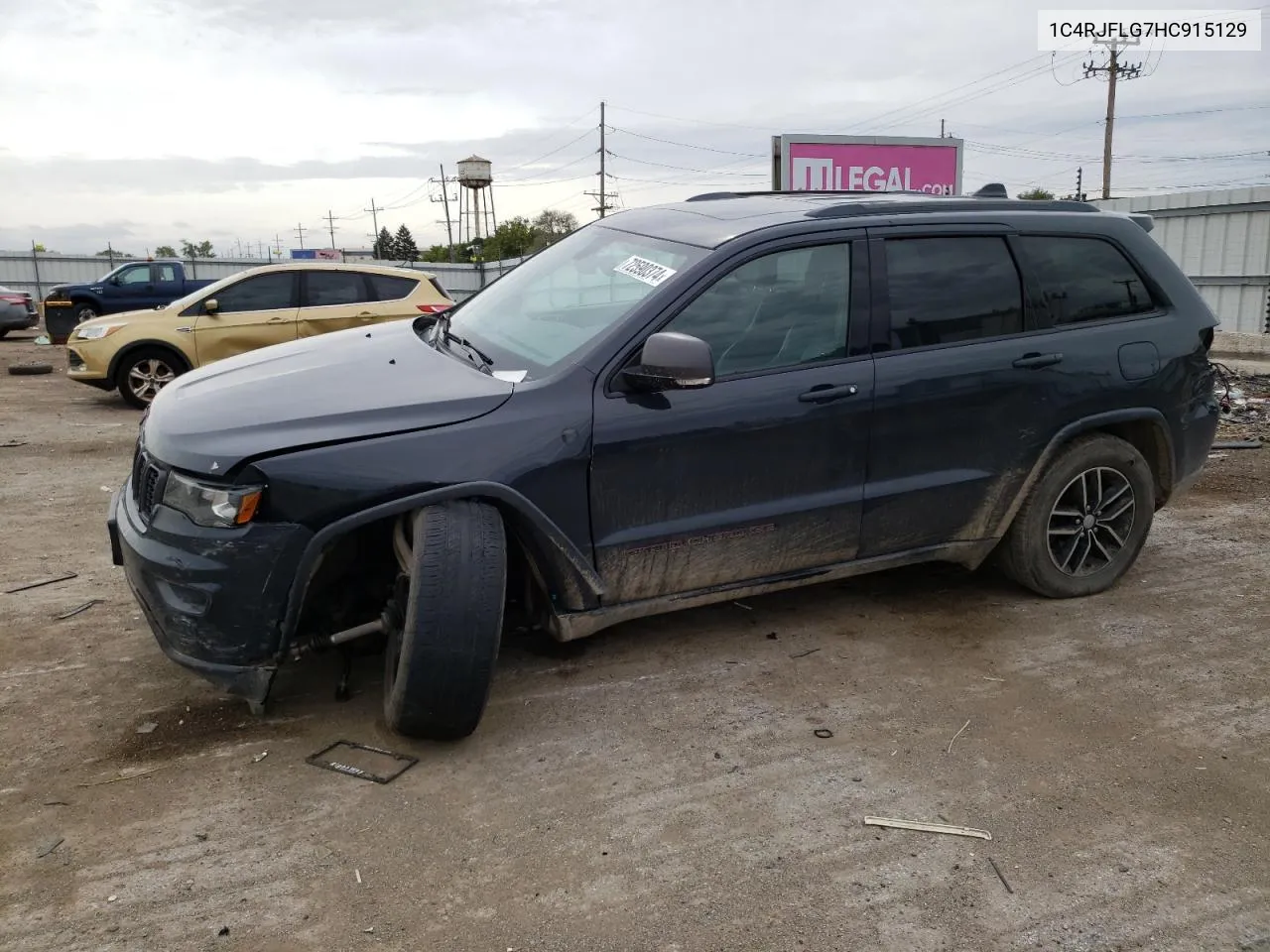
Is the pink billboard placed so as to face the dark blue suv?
yes

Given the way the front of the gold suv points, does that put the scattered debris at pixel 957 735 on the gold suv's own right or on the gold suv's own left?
on the gold suv's own left

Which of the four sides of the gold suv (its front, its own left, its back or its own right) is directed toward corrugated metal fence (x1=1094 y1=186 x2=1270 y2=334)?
back

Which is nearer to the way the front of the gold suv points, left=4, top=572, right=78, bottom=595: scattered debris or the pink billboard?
the scattered debris

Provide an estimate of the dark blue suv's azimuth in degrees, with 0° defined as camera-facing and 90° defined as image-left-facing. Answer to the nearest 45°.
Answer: approximately 45°

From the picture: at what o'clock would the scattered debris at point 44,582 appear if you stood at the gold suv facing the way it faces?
The scattered debris is roughly at 9 o'clock from the gold suv.

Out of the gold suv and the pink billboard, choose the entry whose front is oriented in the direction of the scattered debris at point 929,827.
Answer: the pink billboard

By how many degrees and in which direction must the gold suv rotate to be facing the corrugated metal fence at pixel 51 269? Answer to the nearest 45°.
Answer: approximately 90° to its right

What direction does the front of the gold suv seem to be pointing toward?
to the viewer's left

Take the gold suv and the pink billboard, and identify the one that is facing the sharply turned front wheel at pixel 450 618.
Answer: the pink billboard

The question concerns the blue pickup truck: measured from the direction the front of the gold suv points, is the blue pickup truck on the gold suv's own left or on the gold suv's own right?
on the gold suv's own right

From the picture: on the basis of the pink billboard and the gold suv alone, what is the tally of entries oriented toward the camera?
1
